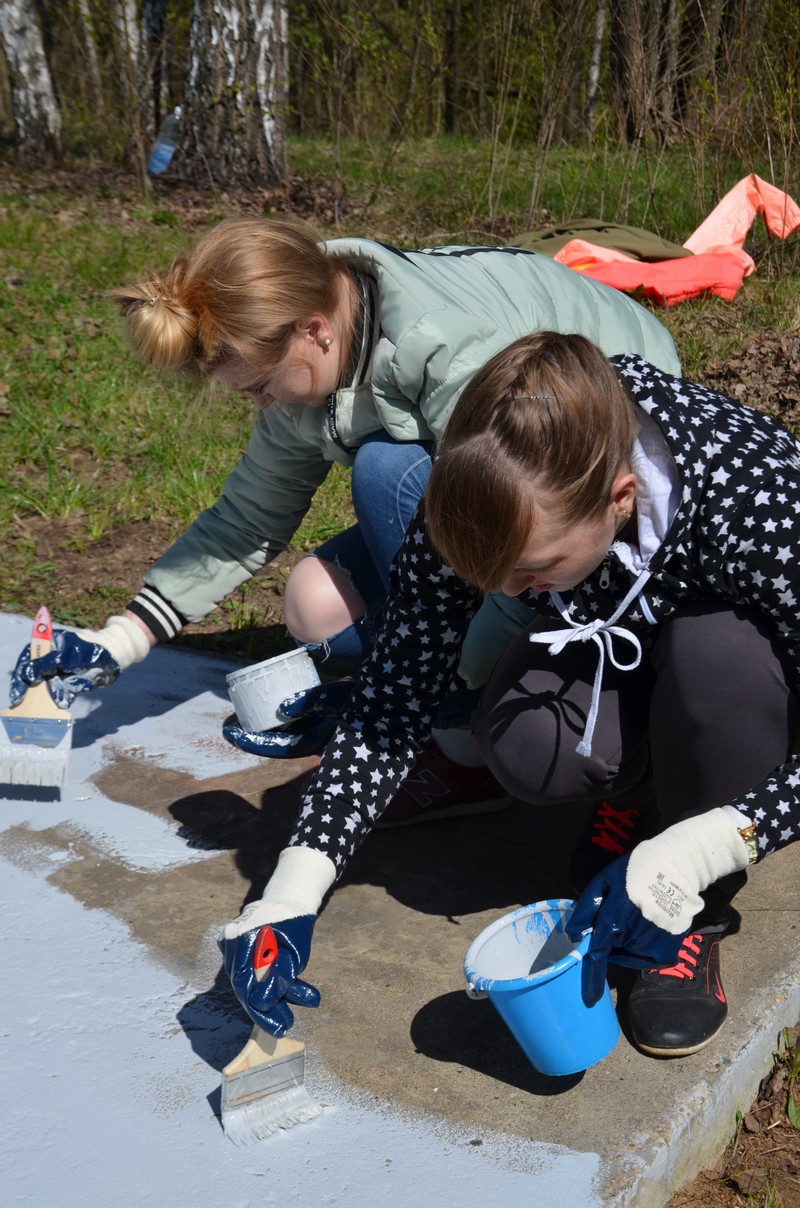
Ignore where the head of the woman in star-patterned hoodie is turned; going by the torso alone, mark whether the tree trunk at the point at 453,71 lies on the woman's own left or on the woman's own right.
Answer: on the woman's own right

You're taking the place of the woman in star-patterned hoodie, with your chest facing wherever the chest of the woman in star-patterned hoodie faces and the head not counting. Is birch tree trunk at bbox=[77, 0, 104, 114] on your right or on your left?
on your right

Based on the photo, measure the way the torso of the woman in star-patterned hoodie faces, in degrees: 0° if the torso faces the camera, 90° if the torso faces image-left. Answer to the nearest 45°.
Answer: approximately 45°

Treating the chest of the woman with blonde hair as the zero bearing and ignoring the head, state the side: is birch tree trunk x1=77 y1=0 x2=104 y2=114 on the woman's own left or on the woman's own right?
on the woman's own right

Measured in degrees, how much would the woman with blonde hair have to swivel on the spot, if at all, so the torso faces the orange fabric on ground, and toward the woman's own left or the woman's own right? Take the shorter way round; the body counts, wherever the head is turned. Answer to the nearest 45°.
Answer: approximately 180°

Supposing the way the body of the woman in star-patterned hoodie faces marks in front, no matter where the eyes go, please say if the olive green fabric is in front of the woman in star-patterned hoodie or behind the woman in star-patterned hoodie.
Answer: behind
